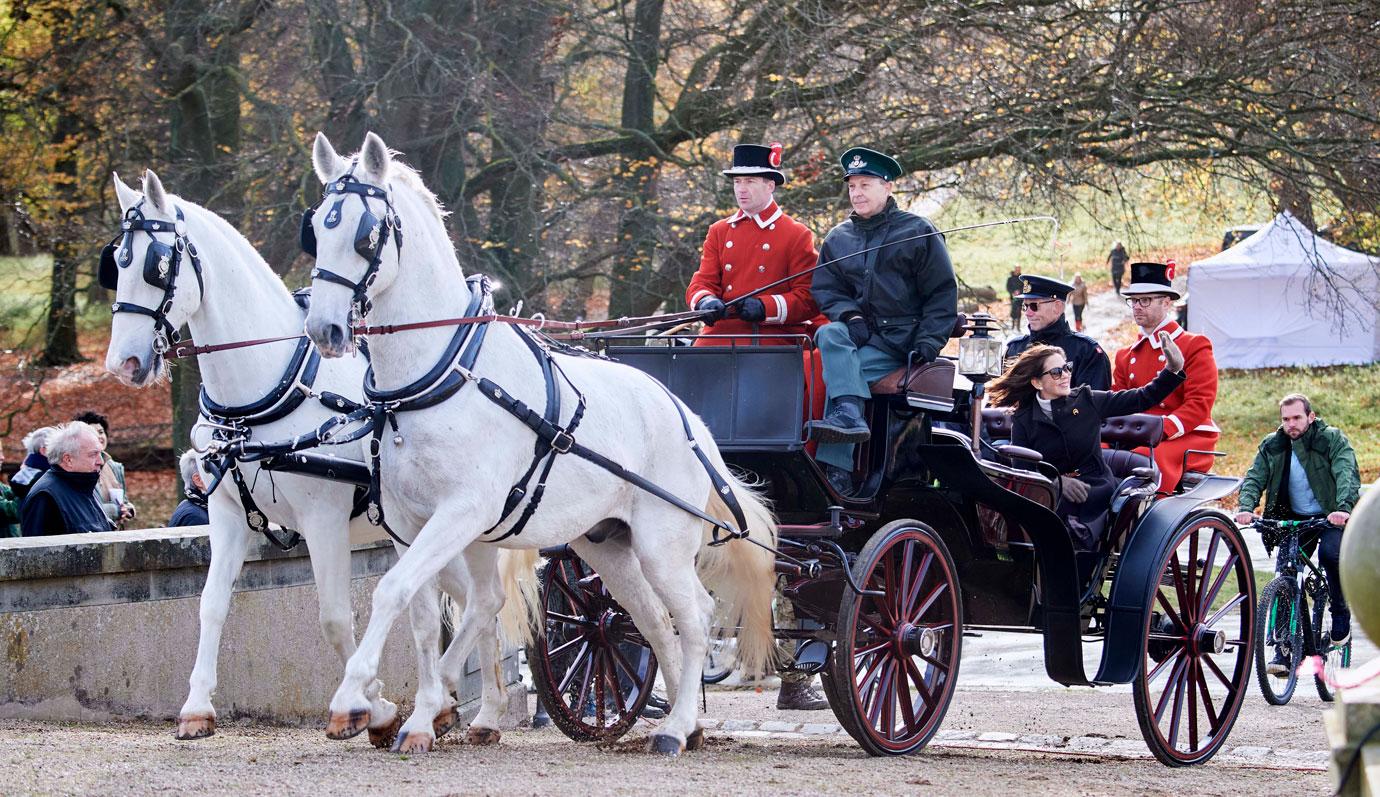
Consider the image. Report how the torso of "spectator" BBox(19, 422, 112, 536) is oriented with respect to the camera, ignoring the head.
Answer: to the viewer's right

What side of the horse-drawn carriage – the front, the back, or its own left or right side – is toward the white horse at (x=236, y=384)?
front

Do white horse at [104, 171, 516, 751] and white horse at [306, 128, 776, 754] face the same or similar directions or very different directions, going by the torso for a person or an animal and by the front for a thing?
same or similar directions

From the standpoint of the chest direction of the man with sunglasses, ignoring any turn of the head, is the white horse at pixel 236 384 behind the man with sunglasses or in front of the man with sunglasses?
in front

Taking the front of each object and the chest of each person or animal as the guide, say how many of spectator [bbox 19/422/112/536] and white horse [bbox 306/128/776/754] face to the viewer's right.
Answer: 1

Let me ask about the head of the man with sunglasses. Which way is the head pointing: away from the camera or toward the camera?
toward the camera

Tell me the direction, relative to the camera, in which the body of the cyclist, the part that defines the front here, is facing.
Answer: toward the camera

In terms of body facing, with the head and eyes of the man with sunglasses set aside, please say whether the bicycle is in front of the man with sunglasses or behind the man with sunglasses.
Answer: behind

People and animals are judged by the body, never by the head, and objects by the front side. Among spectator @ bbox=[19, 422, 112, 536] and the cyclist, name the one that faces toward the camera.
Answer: the cyclist

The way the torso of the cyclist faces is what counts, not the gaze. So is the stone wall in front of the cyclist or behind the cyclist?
in front

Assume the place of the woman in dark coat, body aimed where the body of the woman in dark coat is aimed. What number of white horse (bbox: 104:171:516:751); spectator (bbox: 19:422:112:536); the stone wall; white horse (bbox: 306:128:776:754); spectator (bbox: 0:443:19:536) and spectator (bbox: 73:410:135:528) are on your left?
0

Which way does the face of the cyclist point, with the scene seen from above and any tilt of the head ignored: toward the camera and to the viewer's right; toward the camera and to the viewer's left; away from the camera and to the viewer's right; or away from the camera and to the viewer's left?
toward the camera and to the viewer's left

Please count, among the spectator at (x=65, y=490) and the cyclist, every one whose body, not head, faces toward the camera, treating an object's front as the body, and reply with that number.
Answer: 1
